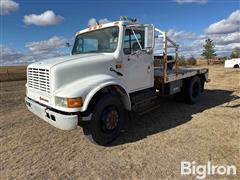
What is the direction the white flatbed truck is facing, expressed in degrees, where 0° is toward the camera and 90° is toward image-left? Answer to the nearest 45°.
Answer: approximately 45°
